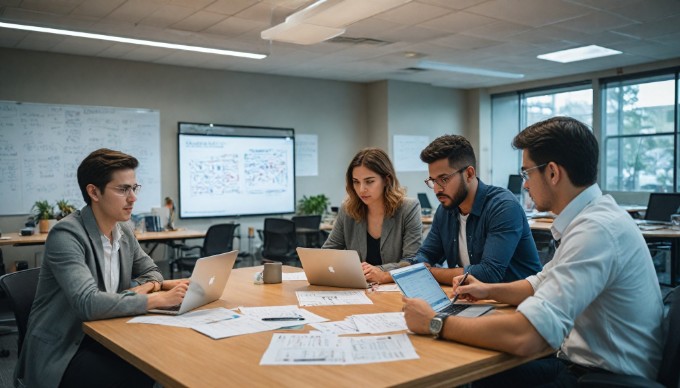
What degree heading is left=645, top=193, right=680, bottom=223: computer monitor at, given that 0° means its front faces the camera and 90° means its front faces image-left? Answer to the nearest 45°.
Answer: approximately 45°

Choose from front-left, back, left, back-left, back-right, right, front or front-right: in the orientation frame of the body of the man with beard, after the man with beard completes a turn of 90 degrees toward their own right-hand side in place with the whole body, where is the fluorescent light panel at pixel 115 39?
front

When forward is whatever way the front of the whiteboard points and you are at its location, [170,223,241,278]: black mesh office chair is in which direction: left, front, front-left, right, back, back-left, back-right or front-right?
front-left

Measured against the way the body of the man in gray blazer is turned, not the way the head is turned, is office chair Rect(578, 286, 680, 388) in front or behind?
in front

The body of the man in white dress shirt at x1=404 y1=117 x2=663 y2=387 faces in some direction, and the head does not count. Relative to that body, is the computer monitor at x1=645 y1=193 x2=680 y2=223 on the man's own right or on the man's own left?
on the man's own right

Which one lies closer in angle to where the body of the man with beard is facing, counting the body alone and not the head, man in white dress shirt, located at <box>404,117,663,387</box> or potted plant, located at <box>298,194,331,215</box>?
the man in white dress shirt

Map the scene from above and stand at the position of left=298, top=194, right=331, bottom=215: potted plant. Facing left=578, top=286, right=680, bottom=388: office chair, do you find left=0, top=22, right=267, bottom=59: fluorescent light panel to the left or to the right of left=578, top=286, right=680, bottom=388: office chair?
right

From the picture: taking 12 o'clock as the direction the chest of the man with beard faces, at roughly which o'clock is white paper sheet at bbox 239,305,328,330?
The white paper sheet is roughly at 12 o'clock from the man with beard.

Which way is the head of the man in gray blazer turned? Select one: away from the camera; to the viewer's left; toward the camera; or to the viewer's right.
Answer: to the viewer's right

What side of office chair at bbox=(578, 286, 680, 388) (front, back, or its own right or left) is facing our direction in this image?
left
